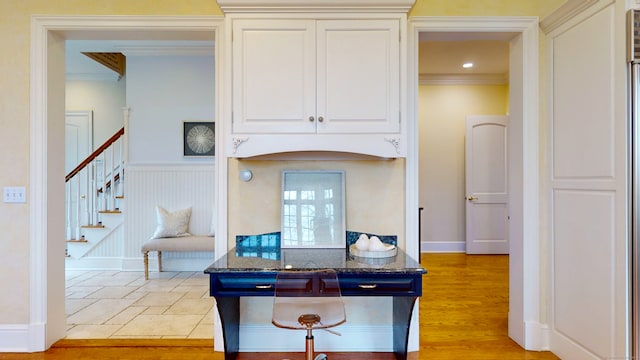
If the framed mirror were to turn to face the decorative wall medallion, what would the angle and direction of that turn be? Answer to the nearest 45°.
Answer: approximately 135° to its right

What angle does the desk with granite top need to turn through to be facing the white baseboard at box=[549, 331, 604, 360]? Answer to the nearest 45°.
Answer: approximately 90° to its left

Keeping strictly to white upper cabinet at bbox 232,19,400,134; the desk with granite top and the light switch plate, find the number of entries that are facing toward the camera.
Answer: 3

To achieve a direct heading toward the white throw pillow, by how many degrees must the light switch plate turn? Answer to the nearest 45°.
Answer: approximately 135° to its left

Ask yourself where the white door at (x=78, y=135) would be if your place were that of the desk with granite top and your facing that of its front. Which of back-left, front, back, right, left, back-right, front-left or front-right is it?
back-right

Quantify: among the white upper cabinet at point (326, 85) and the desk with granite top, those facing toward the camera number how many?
2

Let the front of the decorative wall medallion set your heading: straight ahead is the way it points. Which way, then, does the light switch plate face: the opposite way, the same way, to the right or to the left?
the same way

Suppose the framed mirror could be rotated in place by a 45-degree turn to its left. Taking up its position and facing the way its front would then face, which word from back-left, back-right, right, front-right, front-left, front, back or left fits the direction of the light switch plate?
back-right

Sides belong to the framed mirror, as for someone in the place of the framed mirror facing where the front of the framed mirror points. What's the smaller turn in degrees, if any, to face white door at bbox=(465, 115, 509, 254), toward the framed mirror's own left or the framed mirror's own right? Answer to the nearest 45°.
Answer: approximately 135° to the framed mirror's own left

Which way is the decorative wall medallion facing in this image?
toward the camera

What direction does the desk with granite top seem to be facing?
toward the camera

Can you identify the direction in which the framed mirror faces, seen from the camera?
facing the viewer
